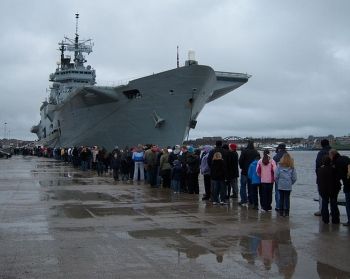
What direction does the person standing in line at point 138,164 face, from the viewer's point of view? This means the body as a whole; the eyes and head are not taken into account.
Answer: away from the camera

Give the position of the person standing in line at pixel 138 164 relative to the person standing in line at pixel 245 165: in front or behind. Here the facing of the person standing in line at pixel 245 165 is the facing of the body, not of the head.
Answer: in front

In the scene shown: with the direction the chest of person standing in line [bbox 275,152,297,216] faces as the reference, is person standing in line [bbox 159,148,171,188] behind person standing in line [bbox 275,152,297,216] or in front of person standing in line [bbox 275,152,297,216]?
in front

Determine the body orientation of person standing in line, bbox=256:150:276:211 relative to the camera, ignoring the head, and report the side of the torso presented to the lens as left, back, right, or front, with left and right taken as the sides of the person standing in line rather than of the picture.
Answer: back

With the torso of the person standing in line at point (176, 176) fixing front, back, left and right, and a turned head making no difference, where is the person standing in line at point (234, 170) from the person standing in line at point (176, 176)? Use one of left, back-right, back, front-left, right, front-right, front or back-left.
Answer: back-right

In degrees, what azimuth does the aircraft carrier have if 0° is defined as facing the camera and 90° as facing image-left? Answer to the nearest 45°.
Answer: approximately 315°

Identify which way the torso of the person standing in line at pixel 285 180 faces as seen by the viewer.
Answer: away from the camera

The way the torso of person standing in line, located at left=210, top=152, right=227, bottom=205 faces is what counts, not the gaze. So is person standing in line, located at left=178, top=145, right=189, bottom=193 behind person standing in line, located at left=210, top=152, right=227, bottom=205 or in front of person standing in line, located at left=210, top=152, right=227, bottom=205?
in front

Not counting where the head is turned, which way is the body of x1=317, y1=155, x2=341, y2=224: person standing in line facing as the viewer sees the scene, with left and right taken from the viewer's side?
facing away from the viewer

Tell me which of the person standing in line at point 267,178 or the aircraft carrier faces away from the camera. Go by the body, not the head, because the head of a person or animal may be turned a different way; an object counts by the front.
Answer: the person standing in line

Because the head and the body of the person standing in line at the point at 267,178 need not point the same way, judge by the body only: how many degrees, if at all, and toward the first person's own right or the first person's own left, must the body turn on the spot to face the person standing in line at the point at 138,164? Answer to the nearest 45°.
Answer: approximately 45° to the first person's own left

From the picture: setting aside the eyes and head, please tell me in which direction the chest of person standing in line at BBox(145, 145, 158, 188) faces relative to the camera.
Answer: away from the camera

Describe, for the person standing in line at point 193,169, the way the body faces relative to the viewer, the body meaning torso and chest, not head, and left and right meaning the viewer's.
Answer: facing away from the viewer

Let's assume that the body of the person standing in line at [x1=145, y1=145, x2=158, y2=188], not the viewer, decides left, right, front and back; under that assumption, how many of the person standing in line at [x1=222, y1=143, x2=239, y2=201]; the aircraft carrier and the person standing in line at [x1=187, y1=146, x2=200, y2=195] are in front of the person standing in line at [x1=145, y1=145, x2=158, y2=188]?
1

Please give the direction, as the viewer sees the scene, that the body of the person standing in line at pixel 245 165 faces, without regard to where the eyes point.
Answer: away from the camera

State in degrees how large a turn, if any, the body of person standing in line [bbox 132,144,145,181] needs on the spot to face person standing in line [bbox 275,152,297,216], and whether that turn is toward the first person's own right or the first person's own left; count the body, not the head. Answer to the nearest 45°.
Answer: approximately 180°

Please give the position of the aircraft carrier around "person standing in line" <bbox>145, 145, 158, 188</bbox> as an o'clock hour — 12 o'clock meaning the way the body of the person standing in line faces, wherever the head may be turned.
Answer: The aircraft carrier is roughly at 12 o'clock from the person standing in line.

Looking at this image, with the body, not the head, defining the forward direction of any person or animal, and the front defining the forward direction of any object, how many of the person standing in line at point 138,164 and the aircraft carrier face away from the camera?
1
